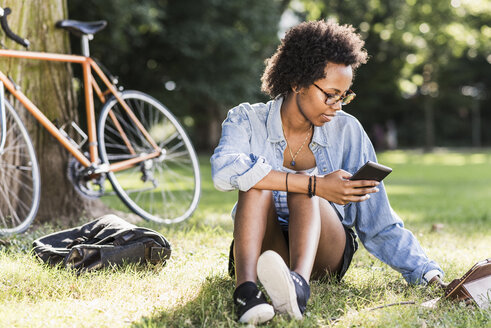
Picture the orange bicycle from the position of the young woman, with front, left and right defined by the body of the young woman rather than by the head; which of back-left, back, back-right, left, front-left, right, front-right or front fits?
back-right

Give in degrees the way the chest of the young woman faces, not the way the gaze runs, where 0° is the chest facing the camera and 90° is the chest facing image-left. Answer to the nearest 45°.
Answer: approximately 0°

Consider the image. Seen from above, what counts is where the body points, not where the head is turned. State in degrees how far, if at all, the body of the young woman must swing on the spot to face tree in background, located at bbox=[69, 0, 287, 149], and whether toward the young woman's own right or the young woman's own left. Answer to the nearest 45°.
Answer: approximately 180°

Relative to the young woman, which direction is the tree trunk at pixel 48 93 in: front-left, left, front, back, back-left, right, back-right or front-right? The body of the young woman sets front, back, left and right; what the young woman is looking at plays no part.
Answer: back-right

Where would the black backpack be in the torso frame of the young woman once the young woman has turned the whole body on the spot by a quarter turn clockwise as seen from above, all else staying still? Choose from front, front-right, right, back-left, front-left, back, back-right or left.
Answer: front
